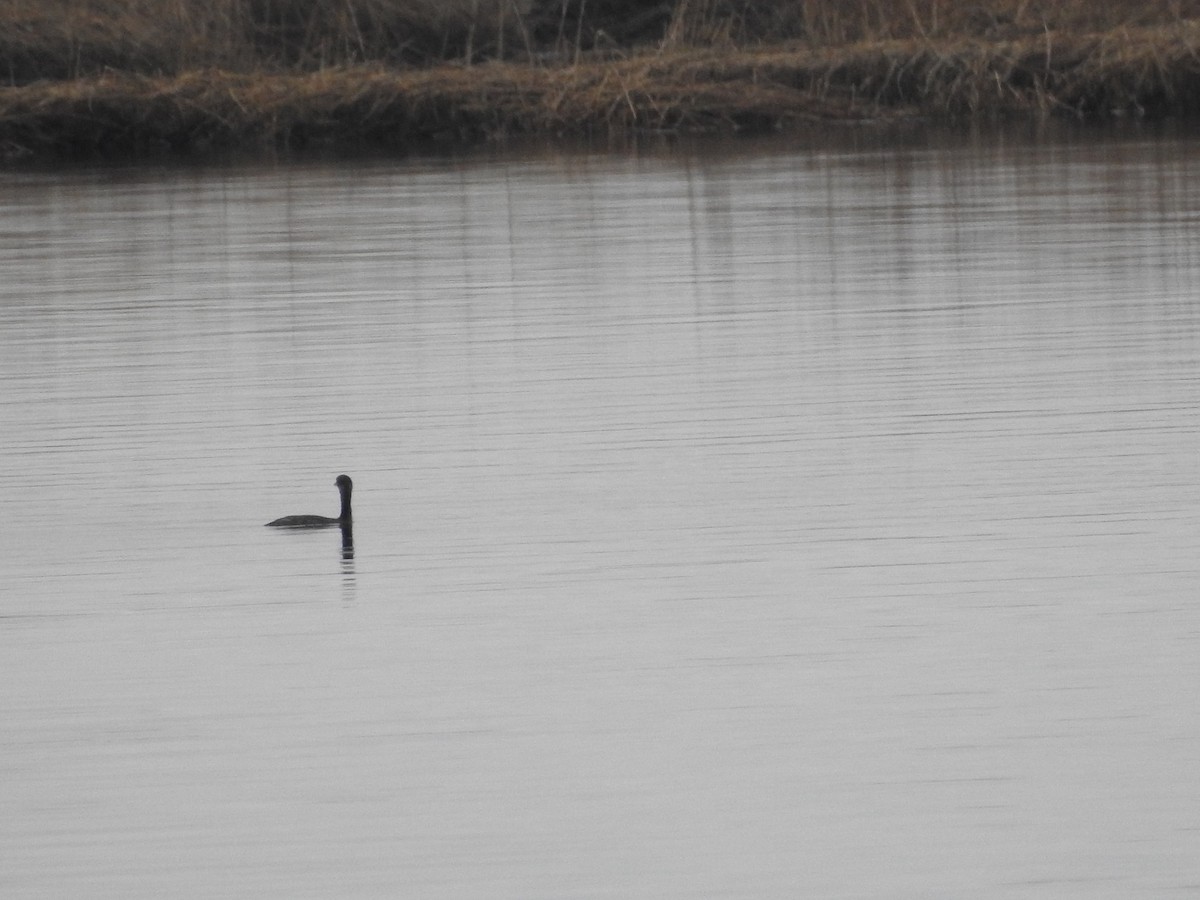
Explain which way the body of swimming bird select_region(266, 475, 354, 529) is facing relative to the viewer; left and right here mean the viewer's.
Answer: facing to the right of the viewer
